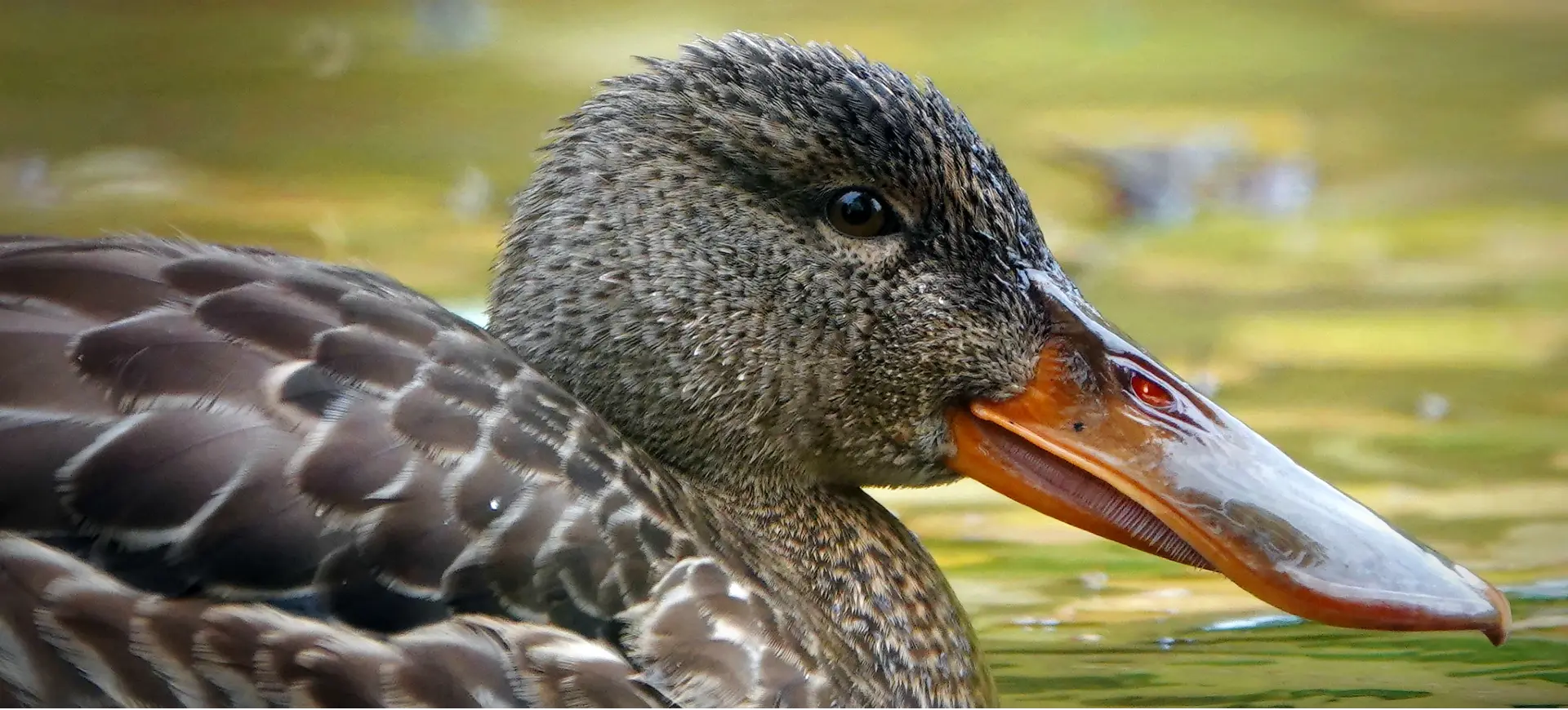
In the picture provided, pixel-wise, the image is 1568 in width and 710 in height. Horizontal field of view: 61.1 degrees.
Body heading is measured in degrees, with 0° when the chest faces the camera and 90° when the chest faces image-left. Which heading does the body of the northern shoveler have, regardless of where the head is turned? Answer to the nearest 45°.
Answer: approximately 270°
